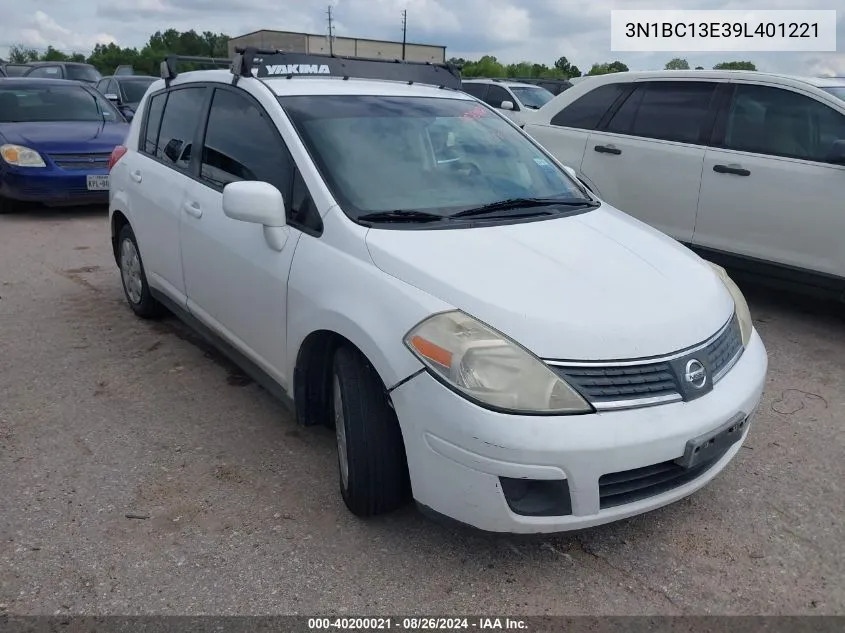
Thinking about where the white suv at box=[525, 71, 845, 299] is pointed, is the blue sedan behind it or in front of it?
behind

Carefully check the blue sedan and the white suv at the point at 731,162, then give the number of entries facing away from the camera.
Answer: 0

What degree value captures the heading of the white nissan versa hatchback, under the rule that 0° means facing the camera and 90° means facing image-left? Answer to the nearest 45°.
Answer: approximately 315°

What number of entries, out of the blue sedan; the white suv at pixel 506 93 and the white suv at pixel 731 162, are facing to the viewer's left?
0

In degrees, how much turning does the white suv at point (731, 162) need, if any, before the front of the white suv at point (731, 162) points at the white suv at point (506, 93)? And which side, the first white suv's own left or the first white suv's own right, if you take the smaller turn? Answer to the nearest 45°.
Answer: approximately 135° to the first white suv's own left

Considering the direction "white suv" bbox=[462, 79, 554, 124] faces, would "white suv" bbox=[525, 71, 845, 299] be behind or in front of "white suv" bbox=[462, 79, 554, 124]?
in front

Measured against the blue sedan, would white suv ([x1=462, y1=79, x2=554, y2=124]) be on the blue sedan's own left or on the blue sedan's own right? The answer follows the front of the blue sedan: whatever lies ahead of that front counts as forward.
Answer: on the blue sedan's own left

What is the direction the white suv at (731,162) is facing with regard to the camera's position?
facing the viewer and to the right of the viewer

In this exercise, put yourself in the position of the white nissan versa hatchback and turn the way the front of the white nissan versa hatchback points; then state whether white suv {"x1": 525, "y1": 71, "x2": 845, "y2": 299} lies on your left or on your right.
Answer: on your left

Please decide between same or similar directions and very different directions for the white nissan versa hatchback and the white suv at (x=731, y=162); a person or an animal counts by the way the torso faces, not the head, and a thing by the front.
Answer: same or similar directions

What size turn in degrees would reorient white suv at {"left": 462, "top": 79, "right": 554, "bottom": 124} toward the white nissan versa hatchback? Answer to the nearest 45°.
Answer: approximately 45° to its right
